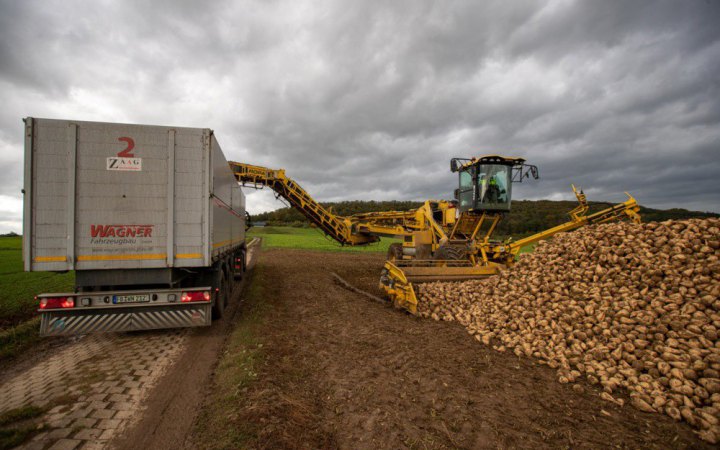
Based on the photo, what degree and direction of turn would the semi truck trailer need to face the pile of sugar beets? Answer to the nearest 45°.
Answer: approximately 135° to its right

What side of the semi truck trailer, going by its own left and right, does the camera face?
back
